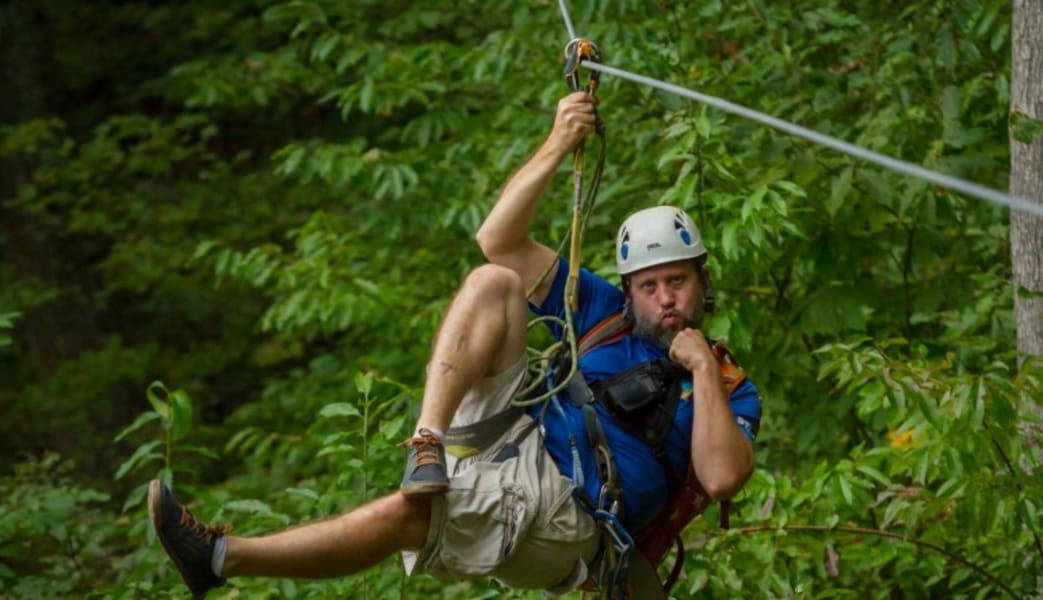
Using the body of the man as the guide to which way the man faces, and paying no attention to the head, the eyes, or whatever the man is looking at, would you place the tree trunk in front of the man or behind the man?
behind

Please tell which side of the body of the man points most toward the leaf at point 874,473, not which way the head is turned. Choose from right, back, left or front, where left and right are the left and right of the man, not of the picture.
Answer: back

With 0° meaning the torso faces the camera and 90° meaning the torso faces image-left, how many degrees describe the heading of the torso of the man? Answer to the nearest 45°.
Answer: approximately 45°

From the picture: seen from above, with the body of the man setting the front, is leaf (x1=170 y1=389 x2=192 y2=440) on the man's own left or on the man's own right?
on the man's own right

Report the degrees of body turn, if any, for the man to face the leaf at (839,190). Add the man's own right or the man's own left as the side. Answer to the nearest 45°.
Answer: approximately 180°

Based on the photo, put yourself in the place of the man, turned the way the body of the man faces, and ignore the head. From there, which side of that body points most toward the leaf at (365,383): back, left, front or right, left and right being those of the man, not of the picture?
right
